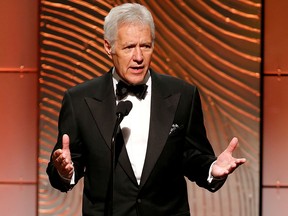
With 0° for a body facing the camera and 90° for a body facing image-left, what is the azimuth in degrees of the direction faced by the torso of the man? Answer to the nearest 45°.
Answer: approximately 0°
